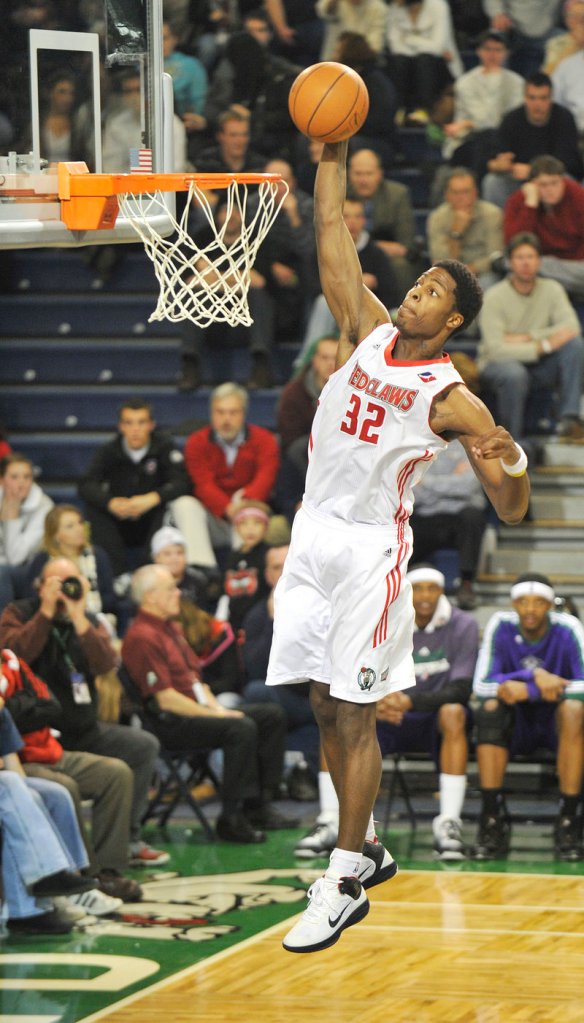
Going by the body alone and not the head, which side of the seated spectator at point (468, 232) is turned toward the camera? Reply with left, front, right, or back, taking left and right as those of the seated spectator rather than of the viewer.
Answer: front

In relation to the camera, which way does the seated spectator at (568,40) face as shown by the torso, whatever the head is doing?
toward the camera

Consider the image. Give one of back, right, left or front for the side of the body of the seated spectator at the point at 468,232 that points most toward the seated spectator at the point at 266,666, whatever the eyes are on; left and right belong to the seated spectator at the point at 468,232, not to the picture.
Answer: front

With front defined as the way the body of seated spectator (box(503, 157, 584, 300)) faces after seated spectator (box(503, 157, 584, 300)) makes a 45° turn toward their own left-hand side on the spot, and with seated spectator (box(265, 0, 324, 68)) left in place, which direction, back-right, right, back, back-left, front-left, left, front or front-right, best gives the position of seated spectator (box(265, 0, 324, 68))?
back

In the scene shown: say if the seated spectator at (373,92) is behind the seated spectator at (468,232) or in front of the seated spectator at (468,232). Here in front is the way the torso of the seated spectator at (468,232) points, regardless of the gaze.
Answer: behind

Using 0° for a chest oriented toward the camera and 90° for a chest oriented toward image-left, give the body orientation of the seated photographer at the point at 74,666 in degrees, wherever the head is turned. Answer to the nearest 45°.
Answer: approximately 315°

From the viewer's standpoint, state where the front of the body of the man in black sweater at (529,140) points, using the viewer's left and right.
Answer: facing the viewer

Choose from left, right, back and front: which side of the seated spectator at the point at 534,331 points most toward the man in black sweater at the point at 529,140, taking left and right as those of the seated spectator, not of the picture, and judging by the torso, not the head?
back

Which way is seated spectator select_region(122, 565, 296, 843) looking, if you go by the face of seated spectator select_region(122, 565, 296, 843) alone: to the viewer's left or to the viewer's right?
to the viewer's right

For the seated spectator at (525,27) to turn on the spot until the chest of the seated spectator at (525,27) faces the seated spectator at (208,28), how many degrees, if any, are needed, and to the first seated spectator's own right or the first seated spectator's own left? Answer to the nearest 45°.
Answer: approximately 90° to the first seated spectator's own right

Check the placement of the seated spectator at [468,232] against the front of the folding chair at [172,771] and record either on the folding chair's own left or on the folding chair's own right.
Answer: on the folding chair's own left
